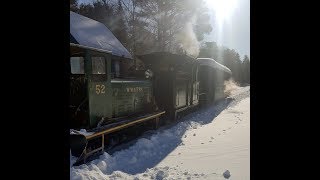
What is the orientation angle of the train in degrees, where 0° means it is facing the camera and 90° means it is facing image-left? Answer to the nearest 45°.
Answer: approximately 225°
